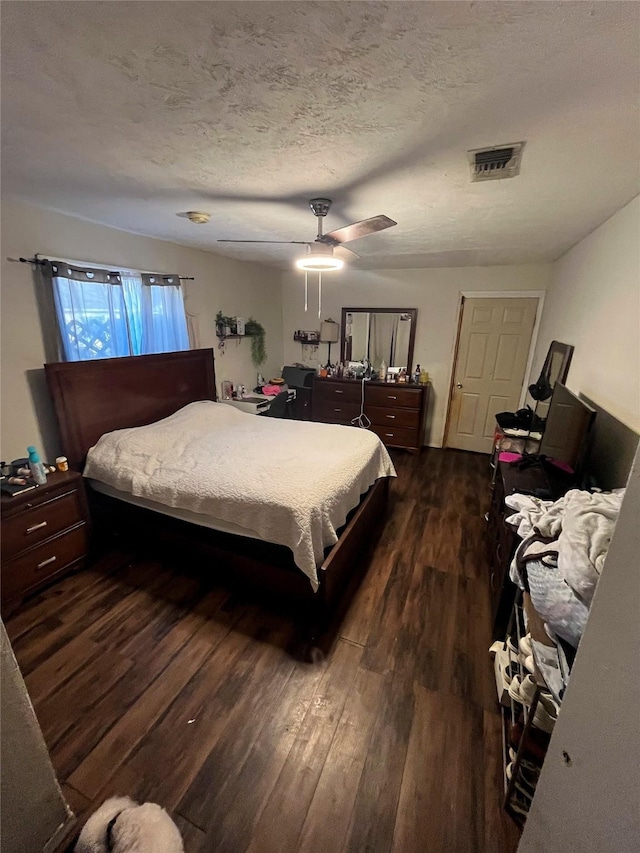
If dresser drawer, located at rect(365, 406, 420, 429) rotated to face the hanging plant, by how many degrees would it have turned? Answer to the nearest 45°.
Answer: approximately 90° to its right

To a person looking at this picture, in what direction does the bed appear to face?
facing the viewer and to the right of the viewer

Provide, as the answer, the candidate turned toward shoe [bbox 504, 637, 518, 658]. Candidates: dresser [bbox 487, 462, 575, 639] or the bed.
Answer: the bed

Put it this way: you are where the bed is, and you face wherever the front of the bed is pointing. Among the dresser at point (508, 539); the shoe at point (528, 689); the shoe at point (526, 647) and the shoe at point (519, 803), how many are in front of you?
4

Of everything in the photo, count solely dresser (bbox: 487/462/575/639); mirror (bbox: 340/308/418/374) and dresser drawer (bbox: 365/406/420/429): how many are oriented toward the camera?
2

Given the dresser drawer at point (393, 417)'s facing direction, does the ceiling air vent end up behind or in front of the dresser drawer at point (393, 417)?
in front

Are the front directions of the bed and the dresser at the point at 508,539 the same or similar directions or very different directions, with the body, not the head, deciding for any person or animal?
very different directions

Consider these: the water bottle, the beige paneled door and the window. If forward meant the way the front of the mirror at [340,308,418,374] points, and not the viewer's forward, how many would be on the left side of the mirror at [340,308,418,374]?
1

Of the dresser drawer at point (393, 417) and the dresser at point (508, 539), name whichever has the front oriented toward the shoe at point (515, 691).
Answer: the dresser drawer

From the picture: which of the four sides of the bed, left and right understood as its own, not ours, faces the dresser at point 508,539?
front

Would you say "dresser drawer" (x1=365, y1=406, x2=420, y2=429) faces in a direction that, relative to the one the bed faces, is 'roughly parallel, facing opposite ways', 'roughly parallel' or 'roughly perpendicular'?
roughly perpendicular

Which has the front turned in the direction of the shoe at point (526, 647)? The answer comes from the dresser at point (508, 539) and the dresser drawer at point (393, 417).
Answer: the dresser drawer

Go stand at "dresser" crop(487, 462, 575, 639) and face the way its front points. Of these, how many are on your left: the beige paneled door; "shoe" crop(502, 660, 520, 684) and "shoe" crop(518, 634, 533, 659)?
2

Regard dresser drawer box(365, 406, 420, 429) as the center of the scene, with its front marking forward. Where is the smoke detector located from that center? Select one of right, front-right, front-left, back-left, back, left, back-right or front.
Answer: front-right

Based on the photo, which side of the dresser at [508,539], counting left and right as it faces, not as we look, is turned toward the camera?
left

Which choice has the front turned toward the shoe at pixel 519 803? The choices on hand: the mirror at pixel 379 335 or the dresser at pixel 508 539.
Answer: the mirror
